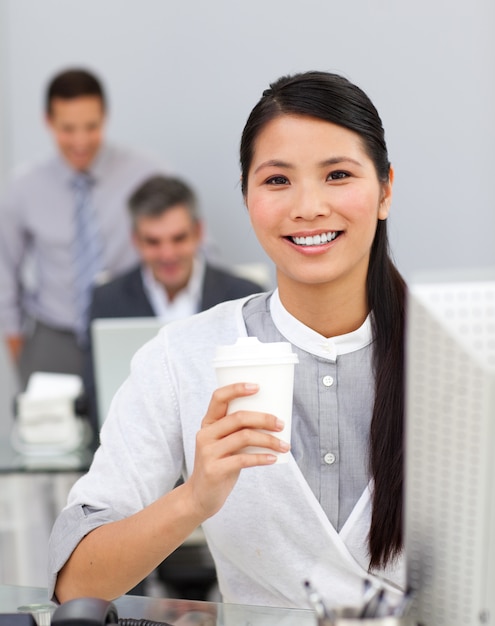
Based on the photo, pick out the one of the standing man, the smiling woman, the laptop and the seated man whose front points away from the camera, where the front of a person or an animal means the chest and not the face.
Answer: the laptop

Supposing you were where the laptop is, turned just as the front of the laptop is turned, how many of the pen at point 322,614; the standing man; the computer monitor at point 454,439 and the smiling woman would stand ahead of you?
1

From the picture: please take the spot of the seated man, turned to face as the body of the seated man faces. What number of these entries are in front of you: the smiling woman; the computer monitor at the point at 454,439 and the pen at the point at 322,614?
3

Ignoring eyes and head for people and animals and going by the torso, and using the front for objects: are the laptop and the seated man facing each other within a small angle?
yes

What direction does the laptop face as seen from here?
away from the camera

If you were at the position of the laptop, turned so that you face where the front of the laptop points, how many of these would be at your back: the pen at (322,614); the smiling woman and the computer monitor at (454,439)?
3

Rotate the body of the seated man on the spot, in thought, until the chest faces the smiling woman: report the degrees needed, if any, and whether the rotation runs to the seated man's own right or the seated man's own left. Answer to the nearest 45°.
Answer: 0° — they already face them

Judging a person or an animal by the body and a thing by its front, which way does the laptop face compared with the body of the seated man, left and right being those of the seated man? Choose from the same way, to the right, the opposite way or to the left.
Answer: the opposite way

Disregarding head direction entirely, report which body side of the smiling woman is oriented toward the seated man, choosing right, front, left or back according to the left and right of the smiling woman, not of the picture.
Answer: back

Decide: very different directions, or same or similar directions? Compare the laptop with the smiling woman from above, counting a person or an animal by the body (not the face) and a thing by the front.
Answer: very different directions

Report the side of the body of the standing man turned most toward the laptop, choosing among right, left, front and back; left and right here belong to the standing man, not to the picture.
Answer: front

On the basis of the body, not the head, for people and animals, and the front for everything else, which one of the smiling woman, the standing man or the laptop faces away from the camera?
the laptop
